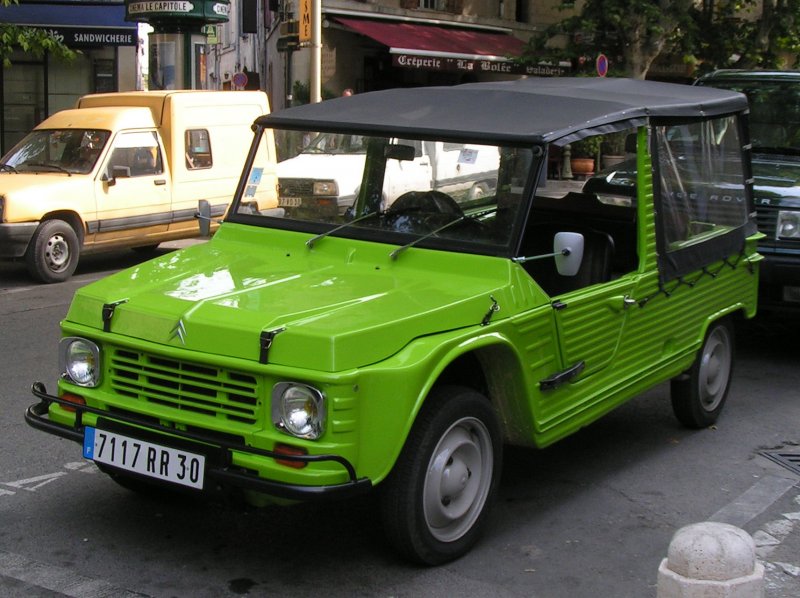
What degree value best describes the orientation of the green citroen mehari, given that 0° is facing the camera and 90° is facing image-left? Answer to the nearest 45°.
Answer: approximately 45°

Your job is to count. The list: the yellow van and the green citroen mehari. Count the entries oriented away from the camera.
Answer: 0

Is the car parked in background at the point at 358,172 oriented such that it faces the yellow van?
no

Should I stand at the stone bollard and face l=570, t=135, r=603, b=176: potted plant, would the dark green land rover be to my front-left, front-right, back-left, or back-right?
front-right

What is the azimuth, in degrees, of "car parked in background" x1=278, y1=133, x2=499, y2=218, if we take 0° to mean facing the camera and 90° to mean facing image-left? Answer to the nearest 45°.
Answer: approximately 45°

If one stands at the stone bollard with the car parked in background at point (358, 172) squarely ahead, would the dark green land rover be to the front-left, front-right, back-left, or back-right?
front-right

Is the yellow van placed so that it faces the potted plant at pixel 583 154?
no

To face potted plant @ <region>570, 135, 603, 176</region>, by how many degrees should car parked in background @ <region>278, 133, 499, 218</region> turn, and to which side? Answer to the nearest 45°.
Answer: approximately 180°

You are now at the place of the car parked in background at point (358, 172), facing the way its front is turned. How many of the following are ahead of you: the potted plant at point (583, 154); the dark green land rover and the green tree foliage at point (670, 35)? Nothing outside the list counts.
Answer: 0

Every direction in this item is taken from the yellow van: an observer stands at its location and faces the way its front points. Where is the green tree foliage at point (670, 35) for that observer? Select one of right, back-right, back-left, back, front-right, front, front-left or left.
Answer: back

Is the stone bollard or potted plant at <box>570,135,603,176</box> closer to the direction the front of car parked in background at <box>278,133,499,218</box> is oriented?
the stone bollard

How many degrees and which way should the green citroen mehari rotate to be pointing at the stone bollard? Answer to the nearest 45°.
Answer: approximately 90° to its left

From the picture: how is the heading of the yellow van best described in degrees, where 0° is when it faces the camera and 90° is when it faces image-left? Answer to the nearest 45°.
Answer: approximately 45°

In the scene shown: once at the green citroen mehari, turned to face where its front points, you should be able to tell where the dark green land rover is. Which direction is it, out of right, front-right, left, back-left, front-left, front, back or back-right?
back
